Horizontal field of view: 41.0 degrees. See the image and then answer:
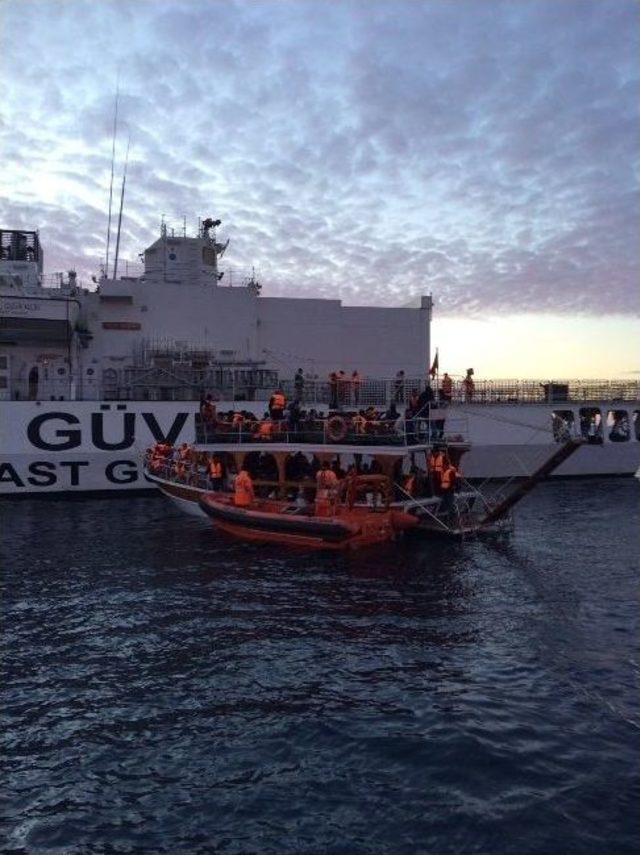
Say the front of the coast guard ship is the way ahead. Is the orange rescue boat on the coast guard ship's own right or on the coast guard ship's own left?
on the coast guard ship's own left

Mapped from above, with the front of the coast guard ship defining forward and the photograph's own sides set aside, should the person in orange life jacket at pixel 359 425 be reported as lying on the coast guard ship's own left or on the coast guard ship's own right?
on the coast guard ship's own left

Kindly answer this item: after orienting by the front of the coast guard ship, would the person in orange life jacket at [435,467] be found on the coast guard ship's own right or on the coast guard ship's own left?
on the coast guard ship's own left

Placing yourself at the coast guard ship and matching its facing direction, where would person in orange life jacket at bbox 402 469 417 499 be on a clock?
The person in orange life jacket is roughly at 8 o'clock from the coast guard ship.

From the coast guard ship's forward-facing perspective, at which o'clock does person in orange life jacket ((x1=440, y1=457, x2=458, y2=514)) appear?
The person in orange life jacket is roughly at 8 o'clock from the coast guard ship.

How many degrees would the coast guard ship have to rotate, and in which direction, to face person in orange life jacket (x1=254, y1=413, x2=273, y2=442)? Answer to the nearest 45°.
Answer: approximately 90° to its left

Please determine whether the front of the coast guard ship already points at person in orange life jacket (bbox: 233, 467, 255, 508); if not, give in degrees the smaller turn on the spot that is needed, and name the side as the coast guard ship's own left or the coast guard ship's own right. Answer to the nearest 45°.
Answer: approximately 90° to the coast guard ship's own left

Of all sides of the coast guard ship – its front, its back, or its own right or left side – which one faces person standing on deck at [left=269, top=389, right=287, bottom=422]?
left

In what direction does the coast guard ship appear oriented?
to the viewer's left

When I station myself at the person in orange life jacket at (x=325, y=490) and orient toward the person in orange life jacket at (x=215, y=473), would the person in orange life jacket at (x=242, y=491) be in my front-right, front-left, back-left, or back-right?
front-left

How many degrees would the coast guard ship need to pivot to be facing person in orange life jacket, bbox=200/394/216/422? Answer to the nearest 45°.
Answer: approximately 90° to its left

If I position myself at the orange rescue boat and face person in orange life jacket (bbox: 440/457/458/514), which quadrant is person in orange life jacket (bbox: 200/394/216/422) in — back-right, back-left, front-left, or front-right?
back-left
